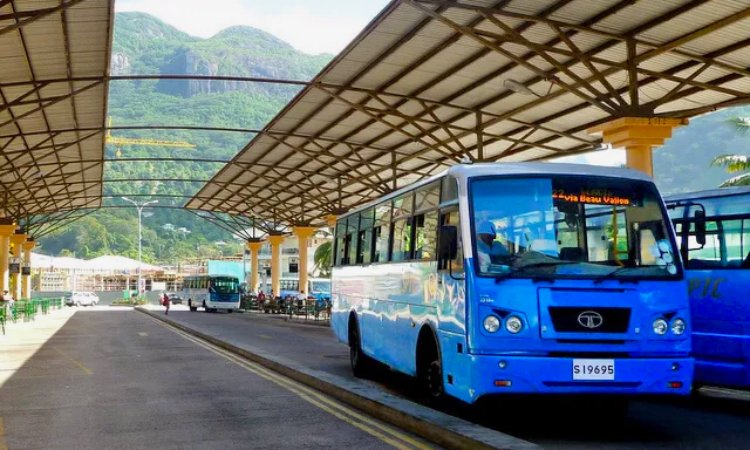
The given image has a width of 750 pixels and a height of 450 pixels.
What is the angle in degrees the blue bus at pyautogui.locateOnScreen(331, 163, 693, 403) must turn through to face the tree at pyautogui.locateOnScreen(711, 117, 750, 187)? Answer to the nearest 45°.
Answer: approximately 135° to its left

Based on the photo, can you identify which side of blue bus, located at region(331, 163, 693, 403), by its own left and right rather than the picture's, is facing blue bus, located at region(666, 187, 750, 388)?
left

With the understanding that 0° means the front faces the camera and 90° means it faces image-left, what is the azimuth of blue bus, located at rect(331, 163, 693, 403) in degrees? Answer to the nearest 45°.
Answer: approximately 315°

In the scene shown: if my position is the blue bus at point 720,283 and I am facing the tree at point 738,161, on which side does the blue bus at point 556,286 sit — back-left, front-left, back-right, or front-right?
back-left
